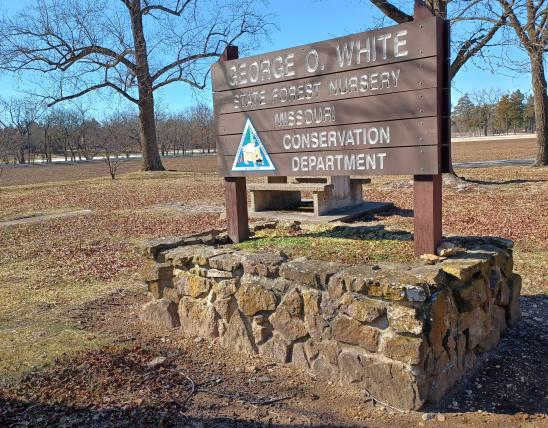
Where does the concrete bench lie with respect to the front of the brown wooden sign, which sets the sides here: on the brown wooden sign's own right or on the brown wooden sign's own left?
on the brown wooden sign's own right

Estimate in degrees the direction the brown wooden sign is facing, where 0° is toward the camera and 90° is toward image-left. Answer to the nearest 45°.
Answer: approximately 45°
